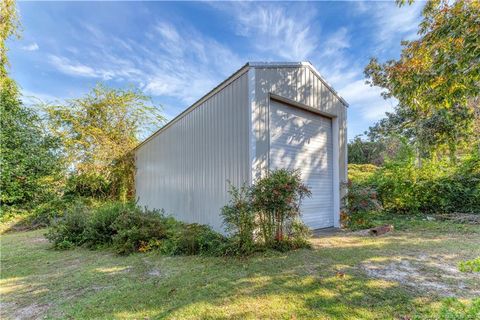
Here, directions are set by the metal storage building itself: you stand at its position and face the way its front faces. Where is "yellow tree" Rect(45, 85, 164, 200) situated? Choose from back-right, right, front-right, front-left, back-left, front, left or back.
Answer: back

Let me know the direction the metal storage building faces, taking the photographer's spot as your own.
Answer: facing the viewer and to the right of the viewer

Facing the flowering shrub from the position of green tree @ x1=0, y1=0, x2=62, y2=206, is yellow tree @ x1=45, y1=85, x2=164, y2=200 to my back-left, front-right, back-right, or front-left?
front-left

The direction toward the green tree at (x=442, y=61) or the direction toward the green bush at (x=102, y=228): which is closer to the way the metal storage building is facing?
the green tree

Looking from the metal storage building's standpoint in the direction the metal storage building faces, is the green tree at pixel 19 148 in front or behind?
behind

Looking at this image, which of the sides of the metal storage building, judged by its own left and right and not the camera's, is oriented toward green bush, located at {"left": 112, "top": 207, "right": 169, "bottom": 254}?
right

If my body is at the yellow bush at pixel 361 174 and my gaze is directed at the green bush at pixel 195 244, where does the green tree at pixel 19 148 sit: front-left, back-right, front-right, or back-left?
front-right

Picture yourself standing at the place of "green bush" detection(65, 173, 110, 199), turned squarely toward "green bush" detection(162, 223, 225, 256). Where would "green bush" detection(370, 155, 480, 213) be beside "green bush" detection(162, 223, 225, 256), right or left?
left

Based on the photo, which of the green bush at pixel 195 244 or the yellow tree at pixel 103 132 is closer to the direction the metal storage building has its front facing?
the green bush

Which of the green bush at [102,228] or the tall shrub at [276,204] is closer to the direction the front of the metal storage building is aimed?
the tall shrub
